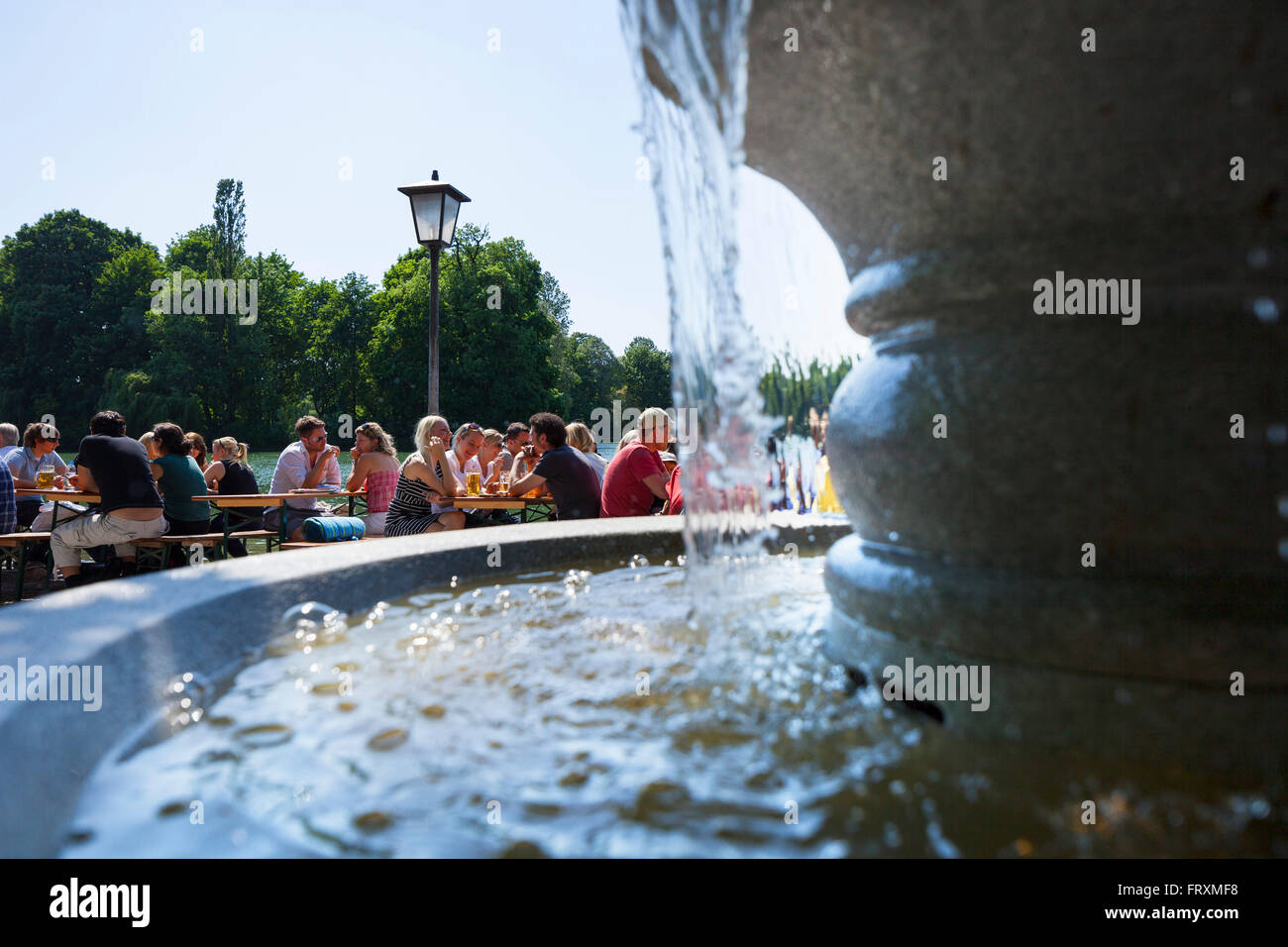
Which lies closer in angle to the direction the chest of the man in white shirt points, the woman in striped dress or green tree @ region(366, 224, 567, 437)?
the woman in striped dress

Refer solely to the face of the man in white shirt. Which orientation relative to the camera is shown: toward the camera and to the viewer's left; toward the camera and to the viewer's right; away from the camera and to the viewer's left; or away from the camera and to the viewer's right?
toward the camera and to the viewer's right

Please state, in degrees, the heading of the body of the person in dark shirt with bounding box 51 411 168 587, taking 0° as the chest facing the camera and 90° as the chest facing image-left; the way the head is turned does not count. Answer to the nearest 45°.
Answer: approximately 135°

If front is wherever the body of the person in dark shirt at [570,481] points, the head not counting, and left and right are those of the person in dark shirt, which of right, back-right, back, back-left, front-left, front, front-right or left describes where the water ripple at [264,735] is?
back-left

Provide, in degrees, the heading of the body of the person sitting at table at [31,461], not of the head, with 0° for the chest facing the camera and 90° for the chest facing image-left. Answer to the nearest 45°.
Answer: approximately 315°

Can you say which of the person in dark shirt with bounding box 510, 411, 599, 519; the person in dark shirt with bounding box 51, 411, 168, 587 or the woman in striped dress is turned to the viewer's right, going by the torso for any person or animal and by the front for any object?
the woman in striped dress

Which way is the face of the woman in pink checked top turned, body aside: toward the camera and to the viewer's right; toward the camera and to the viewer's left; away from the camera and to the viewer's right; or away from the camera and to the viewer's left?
toward the camera and to the viewer's left

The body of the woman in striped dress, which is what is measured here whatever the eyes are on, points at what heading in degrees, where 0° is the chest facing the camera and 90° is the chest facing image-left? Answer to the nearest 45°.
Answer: approximately 270°

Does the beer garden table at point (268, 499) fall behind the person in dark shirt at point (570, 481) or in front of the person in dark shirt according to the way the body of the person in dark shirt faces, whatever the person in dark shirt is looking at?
in front

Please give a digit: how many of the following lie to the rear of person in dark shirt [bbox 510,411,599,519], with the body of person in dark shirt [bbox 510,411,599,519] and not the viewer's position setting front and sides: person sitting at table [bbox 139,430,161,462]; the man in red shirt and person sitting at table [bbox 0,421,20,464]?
1
